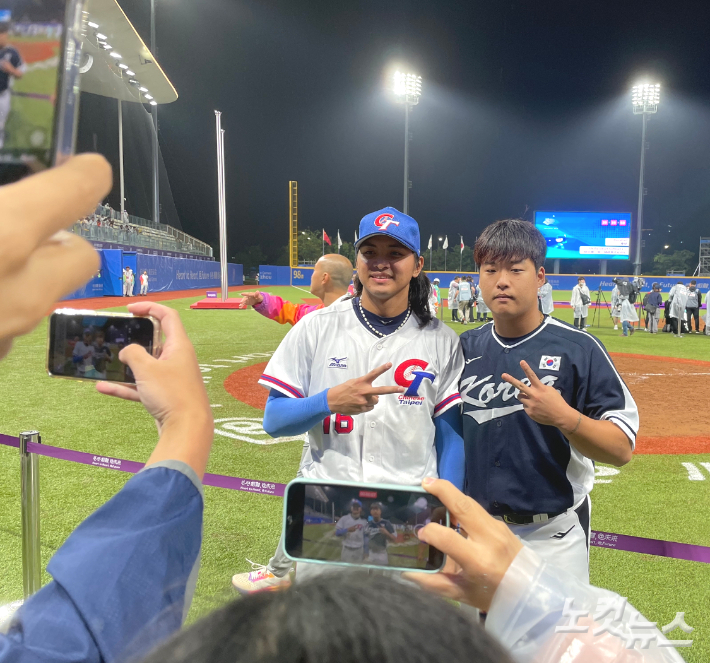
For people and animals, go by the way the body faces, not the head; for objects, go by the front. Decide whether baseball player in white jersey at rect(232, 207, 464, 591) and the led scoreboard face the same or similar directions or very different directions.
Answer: same or similar directions

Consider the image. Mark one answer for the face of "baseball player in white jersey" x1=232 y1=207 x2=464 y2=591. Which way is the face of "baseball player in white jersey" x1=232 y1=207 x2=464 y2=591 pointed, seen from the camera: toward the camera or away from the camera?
toward the camera

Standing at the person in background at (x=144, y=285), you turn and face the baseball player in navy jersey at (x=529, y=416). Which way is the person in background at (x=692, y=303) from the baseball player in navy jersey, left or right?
left

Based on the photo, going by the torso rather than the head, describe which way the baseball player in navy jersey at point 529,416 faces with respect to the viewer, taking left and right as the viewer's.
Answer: facing the viewer and to the left of the viewer

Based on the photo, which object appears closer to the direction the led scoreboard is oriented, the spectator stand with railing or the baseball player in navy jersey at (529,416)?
the baseball player in navy jersey

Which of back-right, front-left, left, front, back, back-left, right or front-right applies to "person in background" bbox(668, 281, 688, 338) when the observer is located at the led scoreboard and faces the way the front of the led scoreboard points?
front

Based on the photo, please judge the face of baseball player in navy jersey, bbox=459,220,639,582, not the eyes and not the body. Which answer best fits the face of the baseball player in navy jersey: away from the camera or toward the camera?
toward the camera

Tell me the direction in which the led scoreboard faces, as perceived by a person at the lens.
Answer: facing the viewer

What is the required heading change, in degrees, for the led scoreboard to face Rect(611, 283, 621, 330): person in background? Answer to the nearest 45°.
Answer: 0° — it already faces them

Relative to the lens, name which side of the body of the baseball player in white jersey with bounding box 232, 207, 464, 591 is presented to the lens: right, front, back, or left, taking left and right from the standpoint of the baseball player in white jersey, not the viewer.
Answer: front

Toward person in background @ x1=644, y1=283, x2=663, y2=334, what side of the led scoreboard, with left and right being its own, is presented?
front

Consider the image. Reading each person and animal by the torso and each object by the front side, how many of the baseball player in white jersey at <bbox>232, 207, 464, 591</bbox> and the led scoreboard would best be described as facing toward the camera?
2

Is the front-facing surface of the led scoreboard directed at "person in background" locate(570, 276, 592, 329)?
yes
